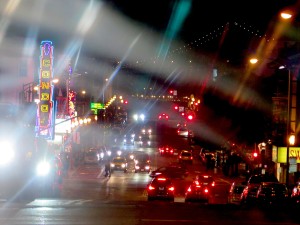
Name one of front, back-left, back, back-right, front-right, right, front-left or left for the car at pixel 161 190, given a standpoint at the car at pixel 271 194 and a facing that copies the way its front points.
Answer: front-left

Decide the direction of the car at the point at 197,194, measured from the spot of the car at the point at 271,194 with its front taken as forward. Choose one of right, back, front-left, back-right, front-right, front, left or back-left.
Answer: front-left

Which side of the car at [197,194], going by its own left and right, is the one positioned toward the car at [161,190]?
left

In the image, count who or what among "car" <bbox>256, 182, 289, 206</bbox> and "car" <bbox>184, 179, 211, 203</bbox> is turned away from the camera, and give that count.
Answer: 2

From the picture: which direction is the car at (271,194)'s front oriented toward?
away from the camera

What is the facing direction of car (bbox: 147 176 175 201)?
away from the camera

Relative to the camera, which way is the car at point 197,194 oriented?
away from the camera

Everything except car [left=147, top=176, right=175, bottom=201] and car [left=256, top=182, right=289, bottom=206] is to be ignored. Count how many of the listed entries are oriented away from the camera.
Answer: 2
